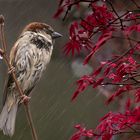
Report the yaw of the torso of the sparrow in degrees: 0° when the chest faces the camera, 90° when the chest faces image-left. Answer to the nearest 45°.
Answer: approximately 315°
